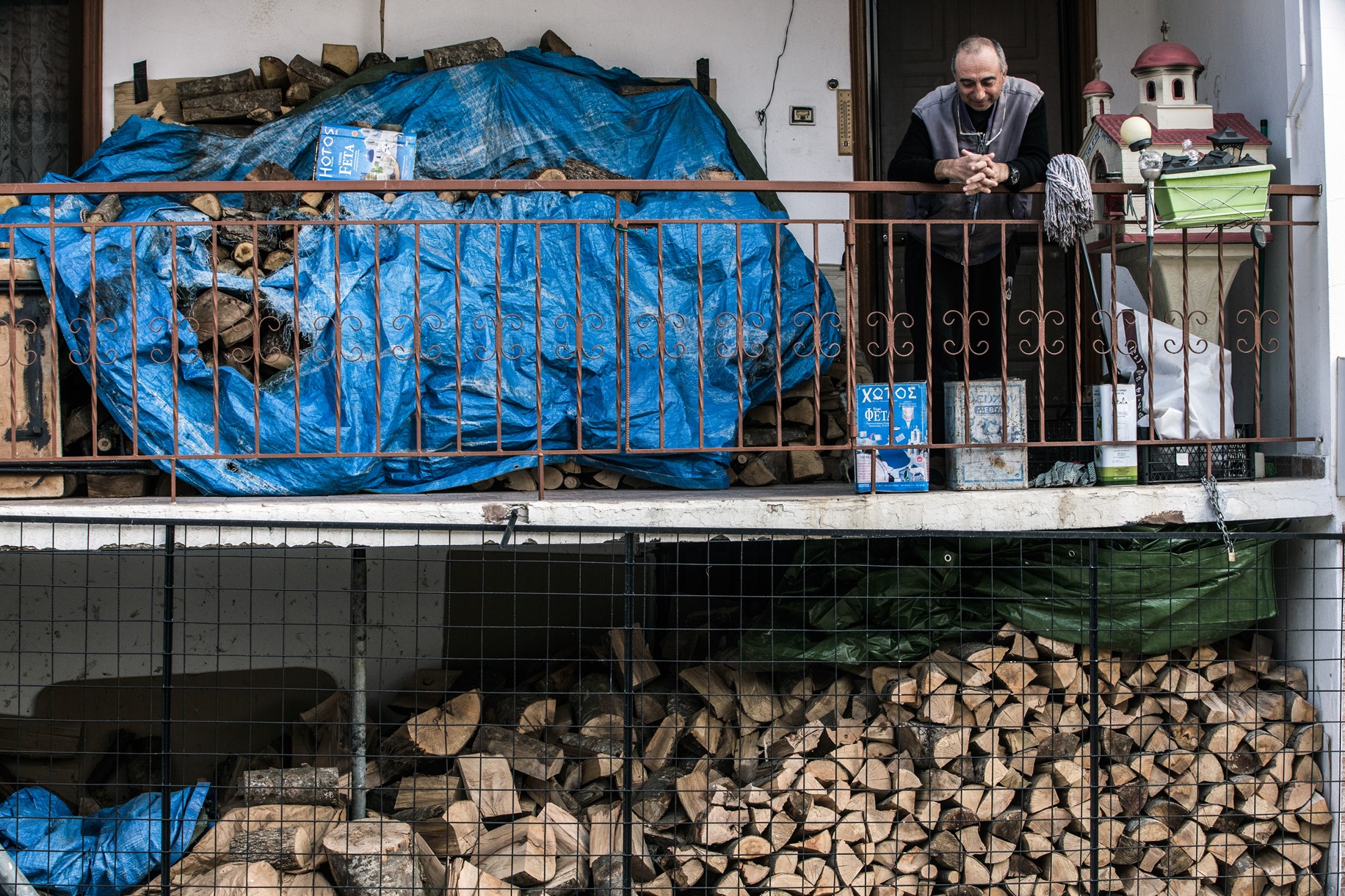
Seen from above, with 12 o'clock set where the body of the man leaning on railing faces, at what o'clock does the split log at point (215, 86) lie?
The split log is roughly at 3 o'clock from the man leaning on railing.

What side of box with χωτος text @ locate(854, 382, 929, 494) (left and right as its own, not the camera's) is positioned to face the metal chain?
left

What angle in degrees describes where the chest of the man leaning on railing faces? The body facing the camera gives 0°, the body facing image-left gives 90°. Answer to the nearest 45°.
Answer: approximately 0°

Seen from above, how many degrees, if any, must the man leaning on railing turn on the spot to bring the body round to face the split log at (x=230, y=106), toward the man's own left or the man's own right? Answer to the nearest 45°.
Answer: approximately 90° to the man's own right

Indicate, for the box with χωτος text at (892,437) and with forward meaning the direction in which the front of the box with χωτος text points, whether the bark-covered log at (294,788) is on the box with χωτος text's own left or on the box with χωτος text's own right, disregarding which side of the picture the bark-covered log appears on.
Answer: on the box with χωτος text's own right

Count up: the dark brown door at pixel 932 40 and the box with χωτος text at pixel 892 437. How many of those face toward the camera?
2
